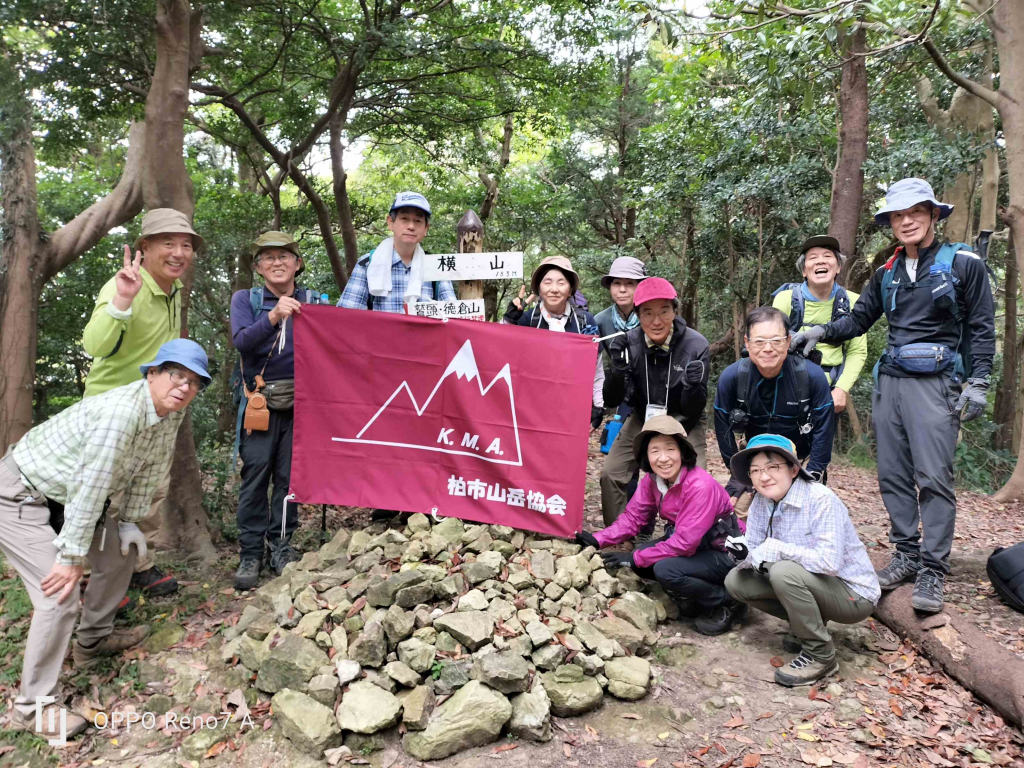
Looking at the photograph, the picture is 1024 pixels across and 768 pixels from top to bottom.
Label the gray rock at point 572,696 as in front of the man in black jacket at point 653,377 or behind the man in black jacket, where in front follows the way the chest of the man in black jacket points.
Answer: in front

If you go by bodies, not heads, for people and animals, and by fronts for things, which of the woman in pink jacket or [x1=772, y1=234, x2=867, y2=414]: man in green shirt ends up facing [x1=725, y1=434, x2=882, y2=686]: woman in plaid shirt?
the man in green shirt

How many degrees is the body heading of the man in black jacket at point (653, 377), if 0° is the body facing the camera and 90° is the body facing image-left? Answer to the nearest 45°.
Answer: approximately 0°

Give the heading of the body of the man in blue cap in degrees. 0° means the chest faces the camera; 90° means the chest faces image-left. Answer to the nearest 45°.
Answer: approximately 0°

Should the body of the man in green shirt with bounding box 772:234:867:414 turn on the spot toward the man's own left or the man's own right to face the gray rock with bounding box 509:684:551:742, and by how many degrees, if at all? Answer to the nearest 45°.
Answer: approximately 45° to the man's own right

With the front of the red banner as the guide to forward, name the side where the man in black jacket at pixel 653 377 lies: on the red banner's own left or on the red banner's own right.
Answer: on the red banner's own left

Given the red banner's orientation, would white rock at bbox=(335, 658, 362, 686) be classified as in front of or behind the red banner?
in front

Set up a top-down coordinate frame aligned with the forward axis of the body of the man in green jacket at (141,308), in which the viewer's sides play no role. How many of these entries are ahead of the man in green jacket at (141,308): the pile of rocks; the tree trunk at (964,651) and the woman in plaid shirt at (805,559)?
3

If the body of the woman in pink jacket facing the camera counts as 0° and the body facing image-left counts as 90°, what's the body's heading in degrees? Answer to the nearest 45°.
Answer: approximately 45°
